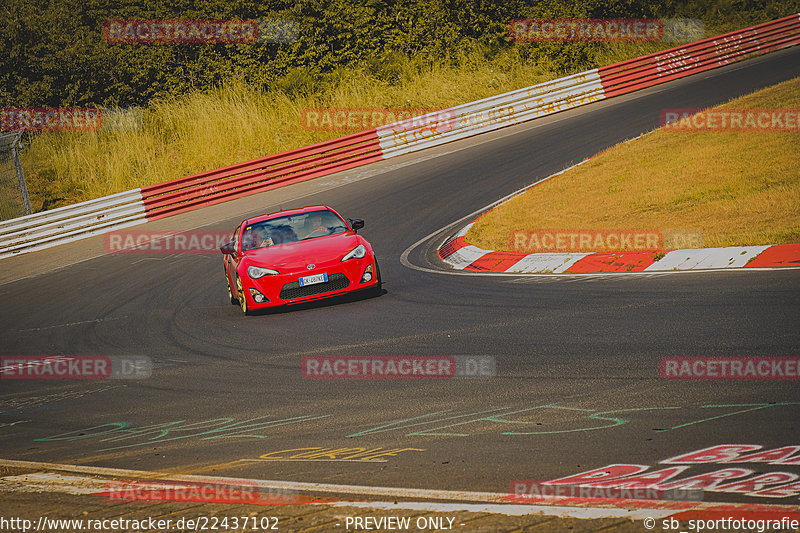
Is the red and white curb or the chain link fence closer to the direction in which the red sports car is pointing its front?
the red and white curb

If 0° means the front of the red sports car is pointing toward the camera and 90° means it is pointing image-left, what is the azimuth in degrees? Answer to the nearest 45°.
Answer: approximately 0°

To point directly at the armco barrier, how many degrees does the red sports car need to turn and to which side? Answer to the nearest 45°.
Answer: approximately 180°

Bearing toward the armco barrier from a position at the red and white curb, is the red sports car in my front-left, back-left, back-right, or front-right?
front-left

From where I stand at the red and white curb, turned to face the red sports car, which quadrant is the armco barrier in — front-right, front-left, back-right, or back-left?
front-right

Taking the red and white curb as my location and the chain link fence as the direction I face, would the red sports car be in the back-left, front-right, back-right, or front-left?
front-left

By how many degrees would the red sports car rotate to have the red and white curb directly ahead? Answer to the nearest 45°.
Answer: approximately 90° to its left

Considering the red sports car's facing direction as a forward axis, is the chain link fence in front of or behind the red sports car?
behind

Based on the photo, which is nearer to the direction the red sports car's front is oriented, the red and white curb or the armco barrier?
the red and white curb

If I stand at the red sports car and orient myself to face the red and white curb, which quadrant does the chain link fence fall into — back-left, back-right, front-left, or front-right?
back-left
